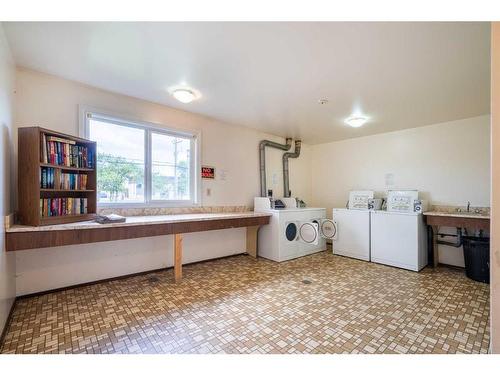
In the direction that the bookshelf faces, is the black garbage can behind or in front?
in front

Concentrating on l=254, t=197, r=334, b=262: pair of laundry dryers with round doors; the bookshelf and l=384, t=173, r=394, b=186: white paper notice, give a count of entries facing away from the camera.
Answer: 0

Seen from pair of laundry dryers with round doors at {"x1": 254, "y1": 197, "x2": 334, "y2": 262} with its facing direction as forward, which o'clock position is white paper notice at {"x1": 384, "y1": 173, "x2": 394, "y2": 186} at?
The white paper notice is roughly at 10 o'clock from the pair of laundry dryers with round doors.

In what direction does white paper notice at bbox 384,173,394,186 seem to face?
toward the camera

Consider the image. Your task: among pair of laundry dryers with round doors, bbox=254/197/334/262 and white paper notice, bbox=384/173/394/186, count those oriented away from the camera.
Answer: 0

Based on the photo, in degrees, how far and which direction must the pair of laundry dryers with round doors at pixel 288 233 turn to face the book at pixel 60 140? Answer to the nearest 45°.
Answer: approximately 90° to its right

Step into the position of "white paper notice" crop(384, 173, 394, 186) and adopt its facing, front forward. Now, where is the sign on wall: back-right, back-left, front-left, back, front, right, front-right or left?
front-right

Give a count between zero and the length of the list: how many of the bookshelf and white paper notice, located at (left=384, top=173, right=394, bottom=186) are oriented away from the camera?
0

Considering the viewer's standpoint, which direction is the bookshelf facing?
facing the viewer and to the right of the viewer

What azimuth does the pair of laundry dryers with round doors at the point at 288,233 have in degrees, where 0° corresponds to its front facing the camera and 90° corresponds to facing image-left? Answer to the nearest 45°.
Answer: approximately 315°
